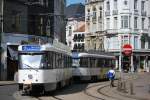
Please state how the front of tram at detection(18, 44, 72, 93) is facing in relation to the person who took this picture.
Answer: facing the viewer and to the left of the viewer
